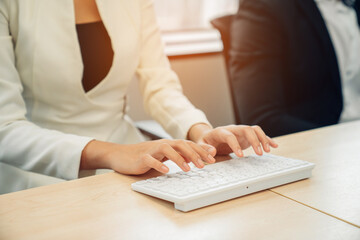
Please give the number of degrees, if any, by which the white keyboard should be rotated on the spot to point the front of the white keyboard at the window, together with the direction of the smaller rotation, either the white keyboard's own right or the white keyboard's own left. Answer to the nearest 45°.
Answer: approximately 45° to the white keyboard's own right

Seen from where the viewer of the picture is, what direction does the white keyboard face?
facing away from the viewer and to the left of the viewer
